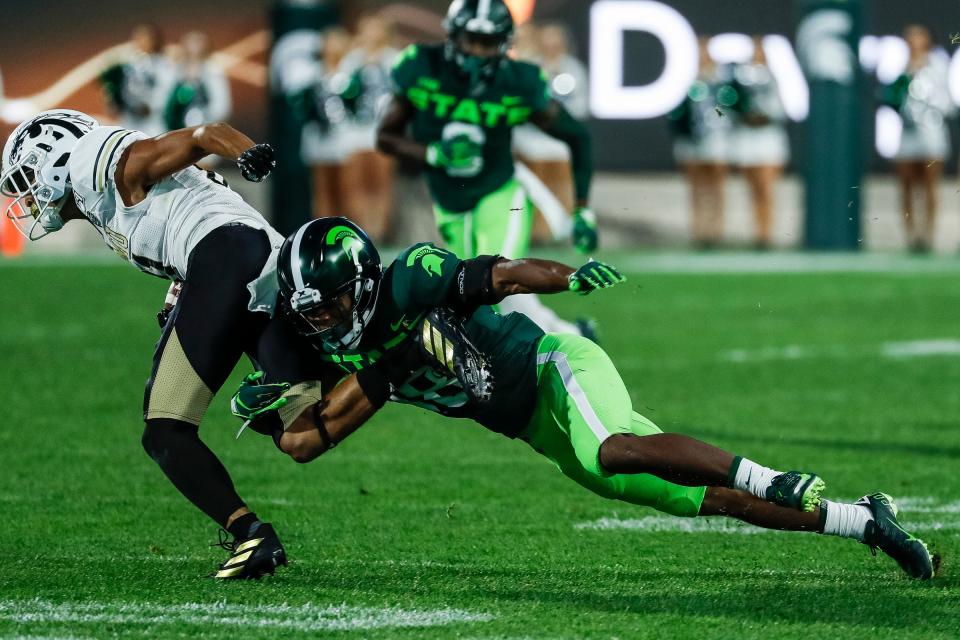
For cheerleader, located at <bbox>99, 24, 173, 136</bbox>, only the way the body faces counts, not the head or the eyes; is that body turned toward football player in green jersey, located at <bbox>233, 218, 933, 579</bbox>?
yes

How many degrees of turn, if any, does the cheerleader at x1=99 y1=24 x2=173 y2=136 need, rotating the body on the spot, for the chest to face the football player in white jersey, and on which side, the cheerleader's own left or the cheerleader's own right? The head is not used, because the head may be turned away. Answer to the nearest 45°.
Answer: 0° — they already face them

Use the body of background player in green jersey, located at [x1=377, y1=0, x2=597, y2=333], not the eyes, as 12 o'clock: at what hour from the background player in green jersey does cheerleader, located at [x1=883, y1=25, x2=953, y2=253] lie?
The cheerleader is roughly at 7 o'clock from the background player in green jersey.

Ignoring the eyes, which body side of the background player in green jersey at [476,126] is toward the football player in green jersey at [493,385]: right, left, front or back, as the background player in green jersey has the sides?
front

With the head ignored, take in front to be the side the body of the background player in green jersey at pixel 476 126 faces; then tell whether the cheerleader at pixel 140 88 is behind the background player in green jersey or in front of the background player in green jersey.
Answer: behind

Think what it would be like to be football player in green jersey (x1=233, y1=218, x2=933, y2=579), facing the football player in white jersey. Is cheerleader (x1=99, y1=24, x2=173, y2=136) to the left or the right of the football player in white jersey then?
right

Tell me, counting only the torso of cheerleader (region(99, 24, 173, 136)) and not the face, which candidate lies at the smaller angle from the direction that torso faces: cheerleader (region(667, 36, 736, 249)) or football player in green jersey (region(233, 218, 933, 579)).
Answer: the football player in green jersey

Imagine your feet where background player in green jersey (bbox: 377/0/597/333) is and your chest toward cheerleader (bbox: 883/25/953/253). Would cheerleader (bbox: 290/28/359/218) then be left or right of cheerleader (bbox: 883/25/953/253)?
left

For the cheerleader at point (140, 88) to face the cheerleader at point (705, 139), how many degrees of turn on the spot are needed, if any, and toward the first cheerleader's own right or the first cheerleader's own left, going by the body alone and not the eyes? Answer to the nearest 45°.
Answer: approximately 90° to the first cheerleader's own left

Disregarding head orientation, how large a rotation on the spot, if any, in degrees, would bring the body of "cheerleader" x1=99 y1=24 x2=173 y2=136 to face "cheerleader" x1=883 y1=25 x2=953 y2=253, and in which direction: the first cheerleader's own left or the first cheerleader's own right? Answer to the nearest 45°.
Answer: approximately 90° to the first cheerleader's own left

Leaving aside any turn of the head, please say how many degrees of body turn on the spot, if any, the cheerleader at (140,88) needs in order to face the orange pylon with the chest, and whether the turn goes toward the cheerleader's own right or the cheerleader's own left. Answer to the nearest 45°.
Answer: approximately 90° to the cheerleader's own right

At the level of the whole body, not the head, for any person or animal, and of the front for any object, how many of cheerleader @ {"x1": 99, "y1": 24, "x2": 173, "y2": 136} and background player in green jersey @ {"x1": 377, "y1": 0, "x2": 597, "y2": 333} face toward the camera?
2

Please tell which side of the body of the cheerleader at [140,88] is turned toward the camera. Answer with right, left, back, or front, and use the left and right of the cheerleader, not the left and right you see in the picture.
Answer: front

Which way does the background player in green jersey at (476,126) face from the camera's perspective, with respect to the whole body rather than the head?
toward the camera

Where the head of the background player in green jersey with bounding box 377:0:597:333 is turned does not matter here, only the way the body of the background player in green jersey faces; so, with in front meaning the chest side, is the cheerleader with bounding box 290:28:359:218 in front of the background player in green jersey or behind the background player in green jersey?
behind
